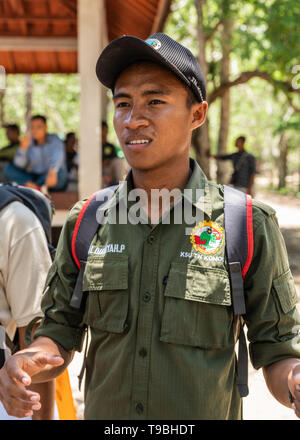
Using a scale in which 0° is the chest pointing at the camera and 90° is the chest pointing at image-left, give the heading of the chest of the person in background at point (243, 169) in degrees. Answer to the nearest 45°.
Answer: approximately 45°
